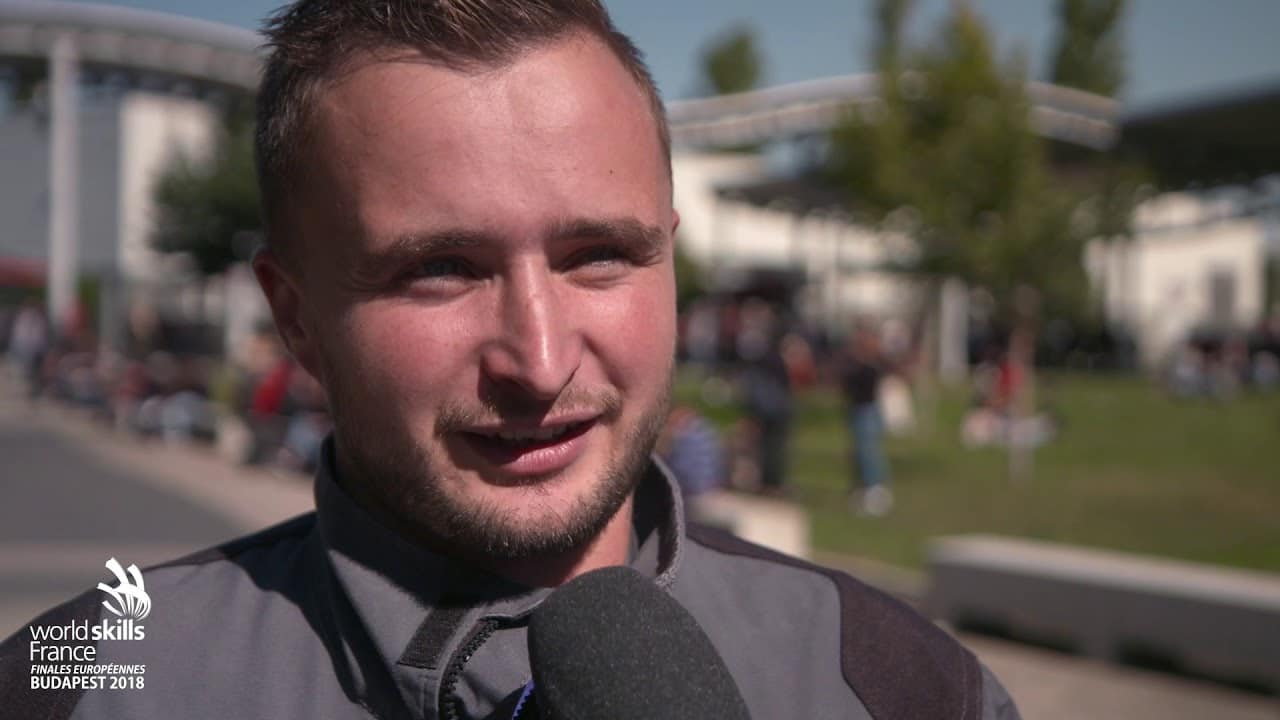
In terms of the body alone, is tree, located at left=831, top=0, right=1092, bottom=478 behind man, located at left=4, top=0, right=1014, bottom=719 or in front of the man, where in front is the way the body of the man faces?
behind

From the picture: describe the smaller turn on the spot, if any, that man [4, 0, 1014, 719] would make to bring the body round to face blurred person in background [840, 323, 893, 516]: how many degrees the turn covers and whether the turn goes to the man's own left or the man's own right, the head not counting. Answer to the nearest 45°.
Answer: approximately 180°

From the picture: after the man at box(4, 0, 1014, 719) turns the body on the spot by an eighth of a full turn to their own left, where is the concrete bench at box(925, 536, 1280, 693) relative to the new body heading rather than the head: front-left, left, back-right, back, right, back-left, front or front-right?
left

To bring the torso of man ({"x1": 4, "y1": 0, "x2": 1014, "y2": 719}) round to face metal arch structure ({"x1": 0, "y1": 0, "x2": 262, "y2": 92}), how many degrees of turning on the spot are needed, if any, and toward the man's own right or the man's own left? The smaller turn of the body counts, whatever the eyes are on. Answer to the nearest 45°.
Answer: approximately 180°

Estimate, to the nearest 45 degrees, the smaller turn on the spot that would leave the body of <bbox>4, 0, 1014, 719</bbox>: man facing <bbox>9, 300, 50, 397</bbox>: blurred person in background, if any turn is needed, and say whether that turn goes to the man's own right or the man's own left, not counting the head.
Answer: approximately 180°

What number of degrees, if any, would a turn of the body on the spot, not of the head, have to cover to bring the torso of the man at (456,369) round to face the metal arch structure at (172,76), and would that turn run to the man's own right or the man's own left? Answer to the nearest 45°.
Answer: approximately 180°

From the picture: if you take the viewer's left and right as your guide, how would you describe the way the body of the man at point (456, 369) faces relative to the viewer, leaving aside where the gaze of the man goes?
facing the viewer

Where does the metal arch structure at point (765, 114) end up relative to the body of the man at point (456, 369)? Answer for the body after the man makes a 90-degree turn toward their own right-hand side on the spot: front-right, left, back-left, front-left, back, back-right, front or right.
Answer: right

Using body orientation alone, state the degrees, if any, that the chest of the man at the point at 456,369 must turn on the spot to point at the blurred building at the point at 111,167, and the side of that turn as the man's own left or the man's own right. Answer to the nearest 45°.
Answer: approximately 180°

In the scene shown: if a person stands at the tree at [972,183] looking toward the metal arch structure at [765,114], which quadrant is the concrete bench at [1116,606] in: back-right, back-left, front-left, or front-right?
back-left

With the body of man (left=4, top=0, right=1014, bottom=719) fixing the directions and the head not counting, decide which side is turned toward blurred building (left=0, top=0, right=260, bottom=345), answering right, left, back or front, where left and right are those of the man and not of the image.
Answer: back

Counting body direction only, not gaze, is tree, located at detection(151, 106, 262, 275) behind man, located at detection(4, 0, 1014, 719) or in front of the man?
behind
